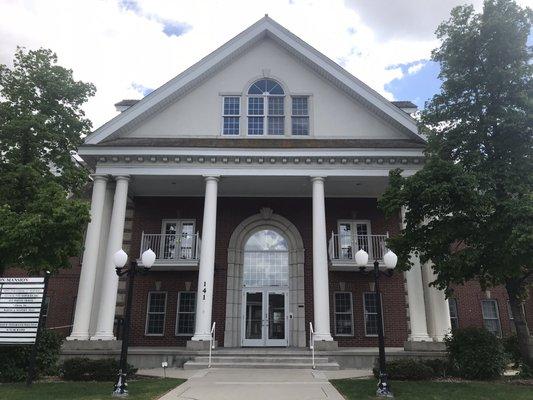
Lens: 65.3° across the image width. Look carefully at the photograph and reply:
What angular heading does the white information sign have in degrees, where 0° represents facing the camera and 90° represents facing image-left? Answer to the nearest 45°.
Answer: approximately 0°

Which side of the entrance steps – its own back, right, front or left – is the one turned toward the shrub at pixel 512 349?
left

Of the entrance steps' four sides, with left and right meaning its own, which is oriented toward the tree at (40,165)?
right

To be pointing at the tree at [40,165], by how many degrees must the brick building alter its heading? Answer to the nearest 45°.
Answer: approximately 45° to its right

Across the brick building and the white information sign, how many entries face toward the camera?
2

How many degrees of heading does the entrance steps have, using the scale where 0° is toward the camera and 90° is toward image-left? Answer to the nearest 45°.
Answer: approximately 0°

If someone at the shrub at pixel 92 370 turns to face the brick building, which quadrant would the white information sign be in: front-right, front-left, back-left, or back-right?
back-left

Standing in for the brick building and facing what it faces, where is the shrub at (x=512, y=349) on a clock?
The shrub is roughly at 10 o'clock from the brick building.

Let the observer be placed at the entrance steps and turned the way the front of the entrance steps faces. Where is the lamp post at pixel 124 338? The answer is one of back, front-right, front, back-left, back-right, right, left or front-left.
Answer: front-right
